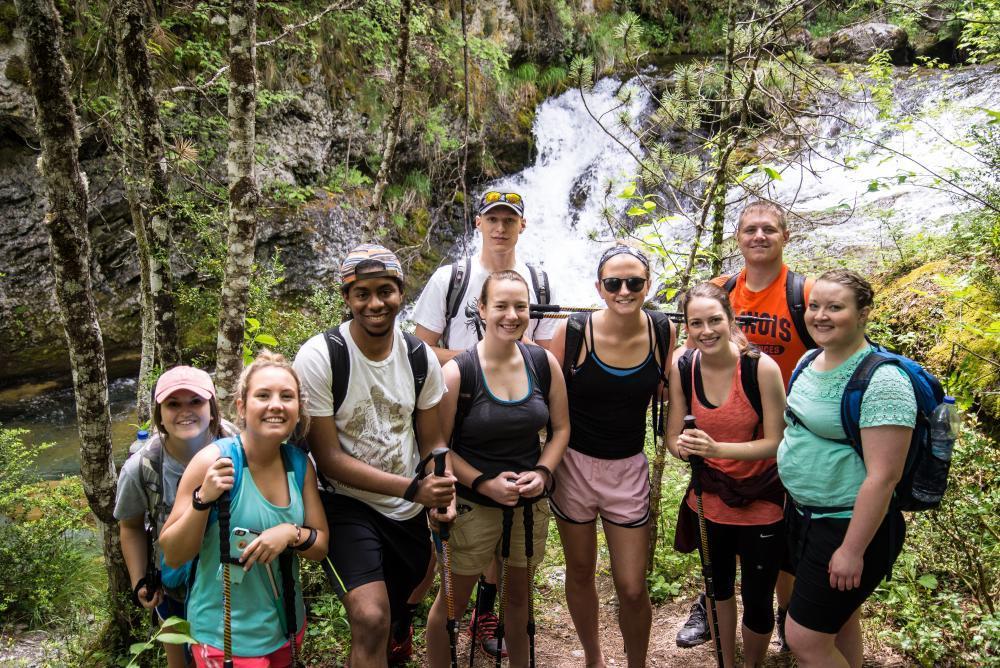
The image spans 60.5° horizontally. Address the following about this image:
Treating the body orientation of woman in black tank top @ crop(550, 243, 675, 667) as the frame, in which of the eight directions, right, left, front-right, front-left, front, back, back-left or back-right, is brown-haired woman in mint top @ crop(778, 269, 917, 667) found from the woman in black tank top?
front-left

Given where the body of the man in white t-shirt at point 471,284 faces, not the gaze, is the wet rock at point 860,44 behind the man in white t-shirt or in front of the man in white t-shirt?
behind

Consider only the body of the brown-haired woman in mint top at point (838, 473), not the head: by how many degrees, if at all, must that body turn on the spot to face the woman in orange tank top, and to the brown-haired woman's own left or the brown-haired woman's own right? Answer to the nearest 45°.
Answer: approximately 90° to the brown-haired woman's own right

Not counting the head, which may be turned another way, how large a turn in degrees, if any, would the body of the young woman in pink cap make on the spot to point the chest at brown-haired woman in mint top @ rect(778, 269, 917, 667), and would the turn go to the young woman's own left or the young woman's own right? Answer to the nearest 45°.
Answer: approximately 45° to the young woman's own left

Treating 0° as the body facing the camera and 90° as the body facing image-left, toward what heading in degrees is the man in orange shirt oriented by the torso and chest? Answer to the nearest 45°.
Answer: approximately 0°
